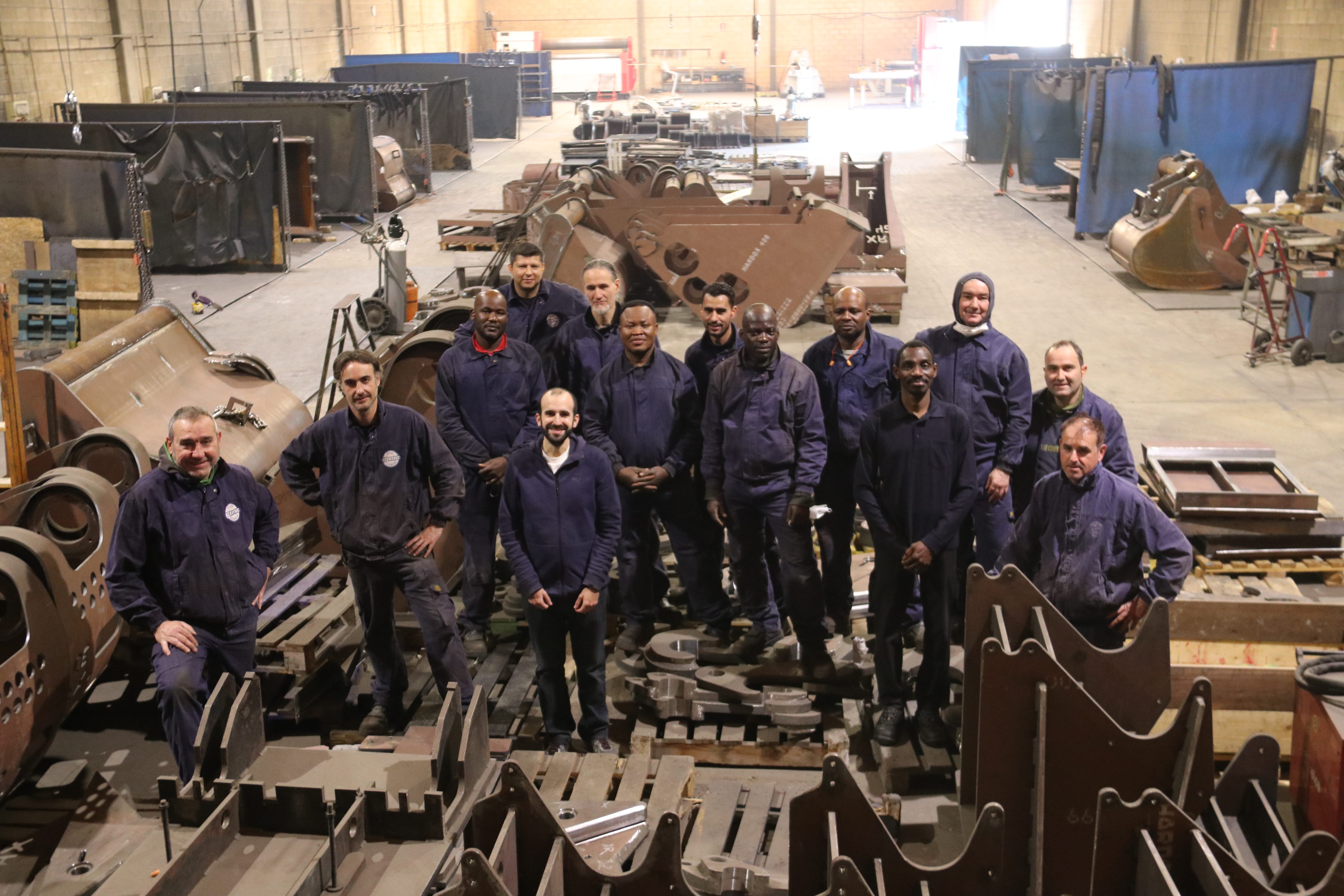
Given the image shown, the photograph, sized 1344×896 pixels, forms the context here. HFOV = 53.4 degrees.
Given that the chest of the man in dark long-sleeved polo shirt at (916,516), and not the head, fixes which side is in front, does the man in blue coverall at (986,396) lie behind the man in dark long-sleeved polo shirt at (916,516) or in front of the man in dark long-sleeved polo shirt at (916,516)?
behind

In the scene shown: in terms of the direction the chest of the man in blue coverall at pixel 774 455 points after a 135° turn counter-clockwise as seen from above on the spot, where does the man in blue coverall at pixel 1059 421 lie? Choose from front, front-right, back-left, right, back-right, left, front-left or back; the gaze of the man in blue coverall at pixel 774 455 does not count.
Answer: front-right

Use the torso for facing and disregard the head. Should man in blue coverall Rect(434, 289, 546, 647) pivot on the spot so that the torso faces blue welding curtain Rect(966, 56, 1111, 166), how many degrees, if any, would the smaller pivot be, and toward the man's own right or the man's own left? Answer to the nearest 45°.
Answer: approximately 135° to the man's own left

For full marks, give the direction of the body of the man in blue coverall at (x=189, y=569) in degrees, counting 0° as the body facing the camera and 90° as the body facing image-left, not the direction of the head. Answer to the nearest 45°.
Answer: approximately 0°

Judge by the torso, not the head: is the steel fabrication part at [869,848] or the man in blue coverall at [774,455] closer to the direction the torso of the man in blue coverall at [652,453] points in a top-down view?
the steel fabrication part

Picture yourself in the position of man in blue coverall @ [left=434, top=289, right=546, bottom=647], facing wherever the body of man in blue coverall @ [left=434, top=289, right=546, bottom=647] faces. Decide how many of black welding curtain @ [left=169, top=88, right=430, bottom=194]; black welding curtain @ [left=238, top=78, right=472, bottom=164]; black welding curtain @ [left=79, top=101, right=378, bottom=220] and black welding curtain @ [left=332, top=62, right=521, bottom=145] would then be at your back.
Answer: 4

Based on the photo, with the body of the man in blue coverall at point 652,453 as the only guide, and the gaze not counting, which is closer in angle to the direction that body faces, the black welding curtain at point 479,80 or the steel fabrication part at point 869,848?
the steel fabrication part

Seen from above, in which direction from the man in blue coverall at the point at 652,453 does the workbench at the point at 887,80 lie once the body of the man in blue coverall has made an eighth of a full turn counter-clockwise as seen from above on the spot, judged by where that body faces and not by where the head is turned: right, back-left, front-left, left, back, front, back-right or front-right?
back-left
